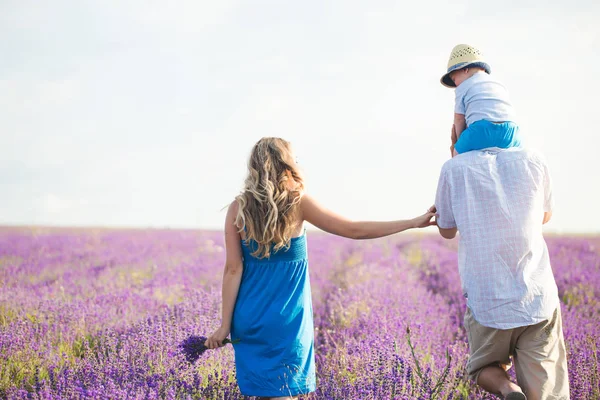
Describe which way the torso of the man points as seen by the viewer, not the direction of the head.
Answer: away from the camera

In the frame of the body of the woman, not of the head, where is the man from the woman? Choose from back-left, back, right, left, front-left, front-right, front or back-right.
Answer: right

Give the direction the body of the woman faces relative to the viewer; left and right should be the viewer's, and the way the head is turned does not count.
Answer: facing away from the viewer

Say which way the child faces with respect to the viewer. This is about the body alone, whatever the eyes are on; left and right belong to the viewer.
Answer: facing away from the viewer and to the left of the viewer

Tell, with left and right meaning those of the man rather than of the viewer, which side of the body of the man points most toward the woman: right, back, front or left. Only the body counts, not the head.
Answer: left

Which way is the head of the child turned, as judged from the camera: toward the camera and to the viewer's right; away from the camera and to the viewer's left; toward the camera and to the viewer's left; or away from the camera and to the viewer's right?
away from the camera and to the viewer's left

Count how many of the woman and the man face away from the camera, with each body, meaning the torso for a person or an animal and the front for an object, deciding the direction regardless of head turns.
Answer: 2

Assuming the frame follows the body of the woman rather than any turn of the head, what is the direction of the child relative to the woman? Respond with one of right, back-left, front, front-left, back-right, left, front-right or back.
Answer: right
